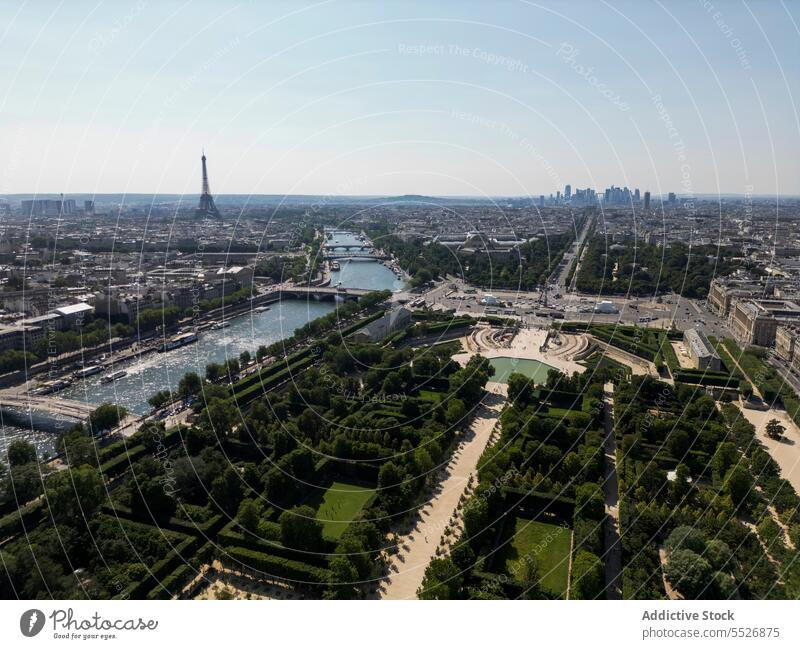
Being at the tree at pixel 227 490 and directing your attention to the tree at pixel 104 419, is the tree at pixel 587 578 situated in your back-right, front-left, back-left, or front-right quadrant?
back-right

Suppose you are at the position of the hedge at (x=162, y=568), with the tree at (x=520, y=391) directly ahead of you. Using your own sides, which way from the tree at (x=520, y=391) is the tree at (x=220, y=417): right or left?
left
